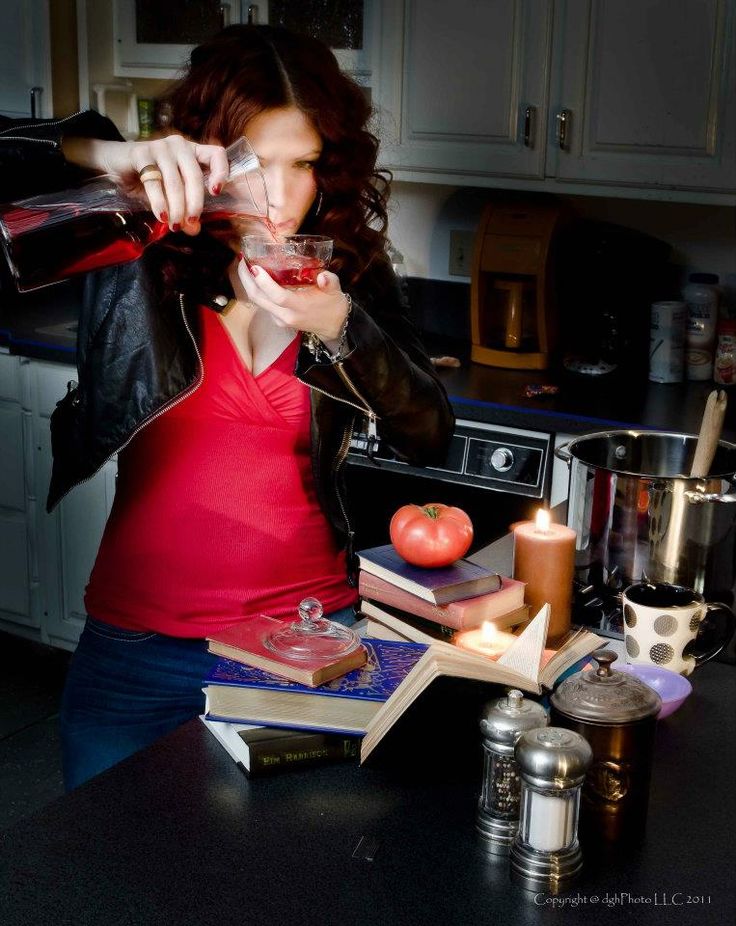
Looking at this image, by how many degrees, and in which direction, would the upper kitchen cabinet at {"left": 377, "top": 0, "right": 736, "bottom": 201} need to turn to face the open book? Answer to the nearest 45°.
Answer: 0° — it already faces it

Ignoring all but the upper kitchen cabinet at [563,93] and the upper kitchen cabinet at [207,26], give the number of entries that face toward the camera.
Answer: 2

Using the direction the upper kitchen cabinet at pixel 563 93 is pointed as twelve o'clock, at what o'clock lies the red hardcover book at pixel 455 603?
The red hardcover book is roughly at 12 o'clock from the upper kitchen cabinet.

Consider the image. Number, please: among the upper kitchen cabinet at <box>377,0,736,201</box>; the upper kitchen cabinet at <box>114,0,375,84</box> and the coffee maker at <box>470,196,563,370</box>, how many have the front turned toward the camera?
3

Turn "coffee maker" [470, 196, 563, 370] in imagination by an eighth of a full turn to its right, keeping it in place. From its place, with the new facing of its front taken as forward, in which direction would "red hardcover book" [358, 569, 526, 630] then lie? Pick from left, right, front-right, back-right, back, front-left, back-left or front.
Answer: front-left

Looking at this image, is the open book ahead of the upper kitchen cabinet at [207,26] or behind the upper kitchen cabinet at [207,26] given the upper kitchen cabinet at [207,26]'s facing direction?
ahead

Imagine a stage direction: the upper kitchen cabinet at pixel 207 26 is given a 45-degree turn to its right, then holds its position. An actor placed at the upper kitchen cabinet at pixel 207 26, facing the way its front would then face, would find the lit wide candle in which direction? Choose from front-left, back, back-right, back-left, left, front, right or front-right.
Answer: front-left

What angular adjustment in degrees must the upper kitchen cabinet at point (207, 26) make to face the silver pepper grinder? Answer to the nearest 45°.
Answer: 0° — it already faces it

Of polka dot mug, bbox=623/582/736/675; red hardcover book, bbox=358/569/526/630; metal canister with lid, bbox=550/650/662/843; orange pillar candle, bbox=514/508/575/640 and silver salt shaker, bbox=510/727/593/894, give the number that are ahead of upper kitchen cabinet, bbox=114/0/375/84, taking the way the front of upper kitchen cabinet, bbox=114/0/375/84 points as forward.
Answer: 5
